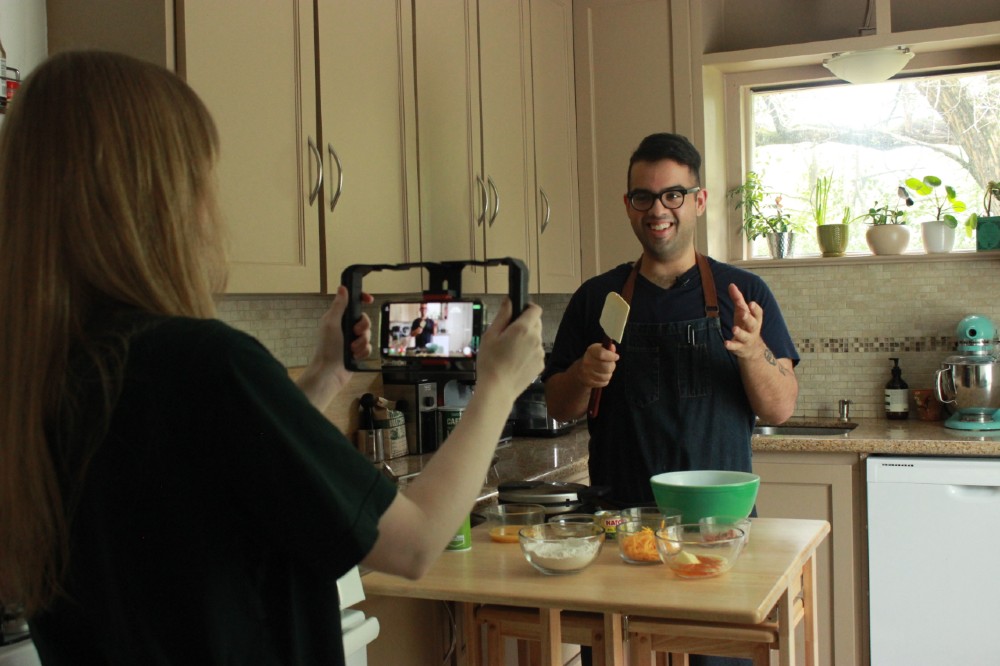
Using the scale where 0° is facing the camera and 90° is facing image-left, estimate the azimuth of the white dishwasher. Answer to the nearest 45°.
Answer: approximately 0°

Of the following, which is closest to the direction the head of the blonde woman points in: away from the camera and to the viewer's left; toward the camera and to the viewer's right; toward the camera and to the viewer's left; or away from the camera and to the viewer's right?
away from the camera and to the viewer's right

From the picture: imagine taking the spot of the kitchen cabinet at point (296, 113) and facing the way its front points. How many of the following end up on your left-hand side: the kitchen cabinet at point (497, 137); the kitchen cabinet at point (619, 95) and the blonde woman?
2

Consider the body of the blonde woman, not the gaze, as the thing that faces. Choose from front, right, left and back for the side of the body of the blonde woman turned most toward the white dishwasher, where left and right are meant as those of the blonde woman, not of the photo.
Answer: front

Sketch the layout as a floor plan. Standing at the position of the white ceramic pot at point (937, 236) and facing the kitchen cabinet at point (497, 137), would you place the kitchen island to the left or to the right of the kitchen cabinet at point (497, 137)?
left

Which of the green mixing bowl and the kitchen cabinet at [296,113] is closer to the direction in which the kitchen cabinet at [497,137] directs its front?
the green mixing bowl
